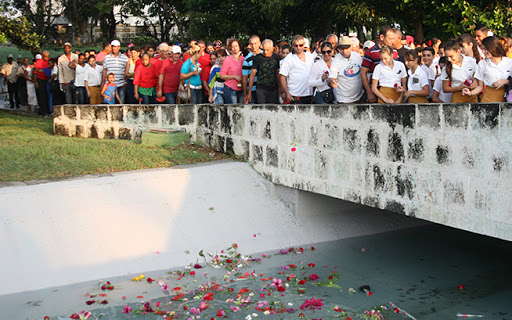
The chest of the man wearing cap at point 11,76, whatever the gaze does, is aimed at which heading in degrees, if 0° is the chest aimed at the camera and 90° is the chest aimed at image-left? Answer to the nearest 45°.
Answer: approximately 0°

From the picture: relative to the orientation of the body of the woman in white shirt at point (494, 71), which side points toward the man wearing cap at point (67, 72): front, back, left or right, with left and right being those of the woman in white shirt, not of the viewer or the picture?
right

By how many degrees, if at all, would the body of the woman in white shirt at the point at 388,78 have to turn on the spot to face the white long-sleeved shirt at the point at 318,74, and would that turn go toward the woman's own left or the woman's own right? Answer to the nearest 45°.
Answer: approximately 135° to the woman's own right

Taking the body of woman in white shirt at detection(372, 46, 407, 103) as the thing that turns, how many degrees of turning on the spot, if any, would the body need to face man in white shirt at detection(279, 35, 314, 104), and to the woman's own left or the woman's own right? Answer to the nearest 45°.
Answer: approximately 135° to the woman's own right

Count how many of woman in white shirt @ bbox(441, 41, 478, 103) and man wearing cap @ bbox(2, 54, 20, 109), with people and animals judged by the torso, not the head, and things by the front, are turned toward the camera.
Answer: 2

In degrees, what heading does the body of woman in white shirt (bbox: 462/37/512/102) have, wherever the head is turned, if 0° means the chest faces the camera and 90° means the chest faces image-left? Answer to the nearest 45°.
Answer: approximately 45°

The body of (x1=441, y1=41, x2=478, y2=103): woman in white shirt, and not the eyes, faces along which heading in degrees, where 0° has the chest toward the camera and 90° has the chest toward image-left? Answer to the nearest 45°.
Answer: approximately 0°
